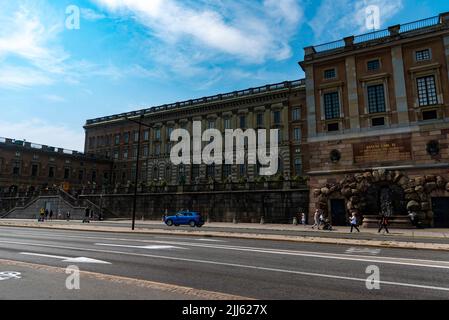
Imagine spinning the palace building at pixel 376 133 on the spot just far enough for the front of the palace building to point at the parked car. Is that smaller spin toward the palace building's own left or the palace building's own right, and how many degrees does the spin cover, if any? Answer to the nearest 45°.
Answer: approximately 45° to the palace building's own right

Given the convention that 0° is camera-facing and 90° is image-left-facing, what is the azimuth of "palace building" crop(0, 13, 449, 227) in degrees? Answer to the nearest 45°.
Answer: approximately 45°
